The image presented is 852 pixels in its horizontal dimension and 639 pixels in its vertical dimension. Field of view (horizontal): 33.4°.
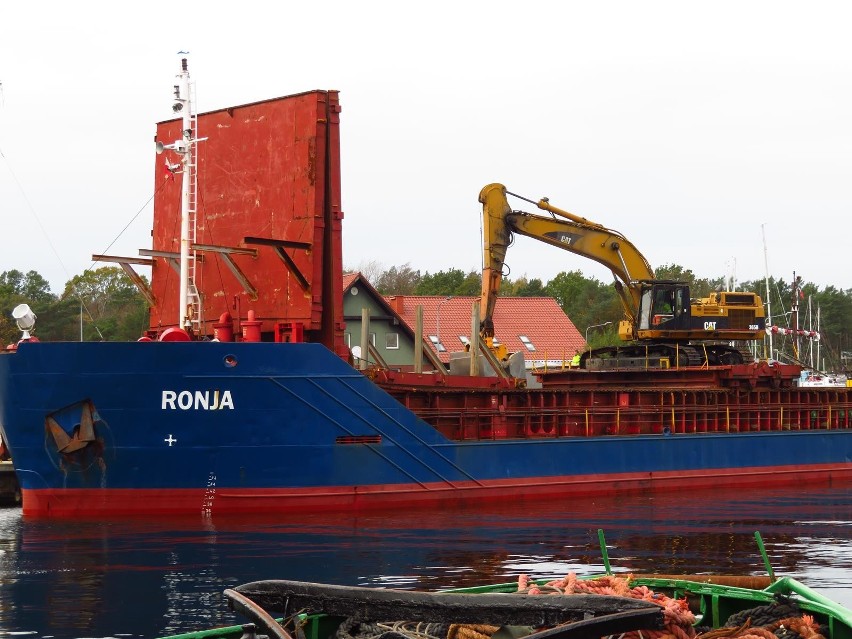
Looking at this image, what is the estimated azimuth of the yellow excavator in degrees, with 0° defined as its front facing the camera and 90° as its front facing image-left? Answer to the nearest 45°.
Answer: approximately 90°

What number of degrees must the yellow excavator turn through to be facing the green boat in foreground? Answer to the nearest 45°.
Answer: approximately 90° to its left

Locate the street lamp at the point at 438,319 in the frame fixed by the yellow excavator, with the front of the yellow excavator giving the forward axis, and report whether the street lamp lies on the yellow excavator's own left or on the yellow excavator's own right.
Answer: on the yellow excavator's own right
